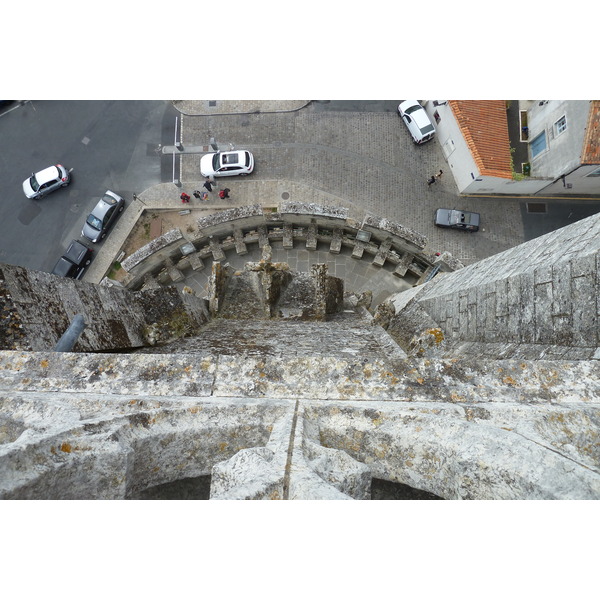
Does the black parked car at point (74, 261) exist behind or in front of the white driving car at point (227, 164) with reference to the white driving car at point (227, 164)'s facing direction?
in front

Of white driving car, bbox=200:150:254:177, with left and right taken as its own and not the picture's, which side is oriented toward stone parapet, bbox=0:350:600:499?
left

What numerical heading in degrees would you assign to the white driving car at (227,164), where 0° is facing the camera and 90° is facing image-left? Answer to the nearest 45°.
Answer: approximately 90°

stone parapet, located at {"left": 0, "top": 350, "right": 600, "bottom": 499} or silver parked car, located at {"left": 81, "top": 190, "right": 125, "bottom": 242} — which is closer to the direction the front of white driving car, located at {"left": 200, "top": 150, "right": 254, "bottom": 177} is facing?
the silver parked car

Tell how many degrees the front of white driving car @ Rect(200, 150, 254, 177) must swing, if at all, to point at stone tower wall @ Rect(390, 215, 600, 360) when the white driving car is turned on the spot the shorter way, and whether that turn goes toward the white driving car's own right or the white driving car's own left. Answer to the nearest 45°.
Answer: approximately 90° to the white driving car's own left

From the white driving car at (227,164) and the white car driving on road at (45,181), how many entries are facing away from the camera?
0
